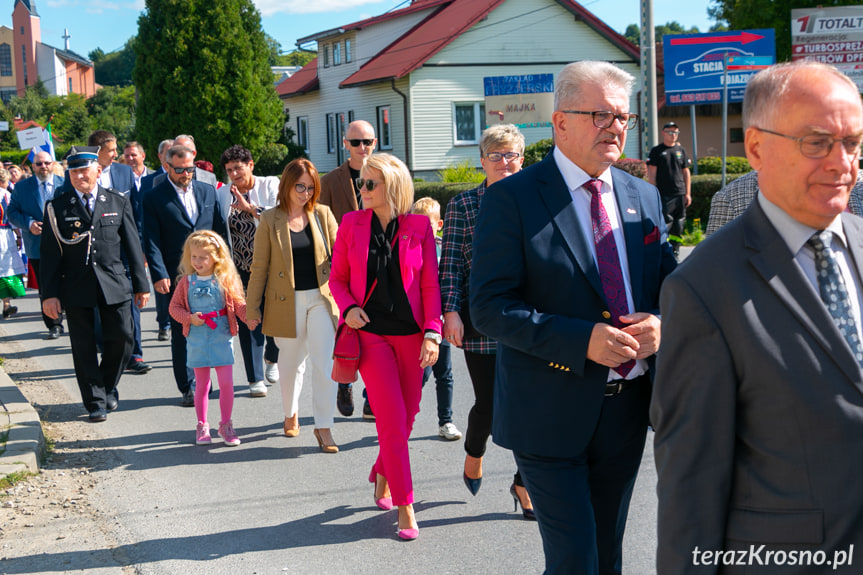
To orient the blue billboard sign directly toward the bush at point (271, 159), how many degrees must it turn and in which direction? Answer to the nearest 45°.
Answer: approximately 90° to its right

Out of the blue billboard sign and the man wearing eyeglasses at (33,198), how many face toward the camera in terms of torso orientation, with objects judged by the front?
2

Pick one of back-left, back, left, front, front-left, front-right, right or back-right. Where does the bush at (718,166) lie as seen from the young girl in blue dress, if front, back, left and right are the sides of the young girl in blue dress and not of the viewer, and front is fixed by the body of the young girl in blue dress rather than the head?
back-left

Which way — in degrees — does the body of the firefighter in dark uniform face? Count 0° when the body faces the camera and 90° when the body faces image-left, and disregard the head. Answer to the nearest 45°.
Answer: approximately 0°

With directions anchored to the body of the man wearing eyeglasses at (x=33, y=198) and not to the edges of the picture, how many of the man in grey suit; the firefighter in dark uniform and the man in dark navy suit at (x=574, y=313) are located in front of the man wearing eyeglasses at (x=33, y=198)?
3

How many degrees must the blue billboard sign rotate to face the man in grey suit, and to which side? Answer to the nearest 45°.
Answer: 0° — it already faces them

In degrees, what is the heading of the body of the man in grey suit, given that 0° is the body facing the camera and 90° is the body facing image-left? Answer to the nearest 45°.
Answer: approximately 315°

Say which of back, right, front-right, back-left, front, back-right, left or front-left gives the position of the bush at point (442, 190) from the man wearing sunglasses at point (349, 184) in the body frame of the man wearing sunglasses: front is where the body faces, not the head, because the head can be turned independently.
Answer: back

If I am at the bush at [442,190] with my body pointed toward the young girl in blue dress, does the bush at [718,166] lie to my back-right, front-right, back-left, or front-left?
back-left
